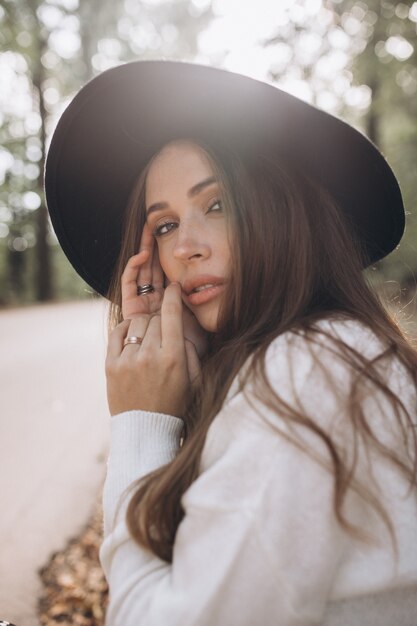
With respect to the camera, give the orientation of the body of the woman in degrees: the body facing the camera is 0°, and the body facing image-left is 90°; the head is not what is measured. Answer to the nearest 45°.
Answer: approximately 90°

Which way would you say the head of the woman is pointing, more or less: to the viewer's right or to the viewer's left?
to the viewer's left
